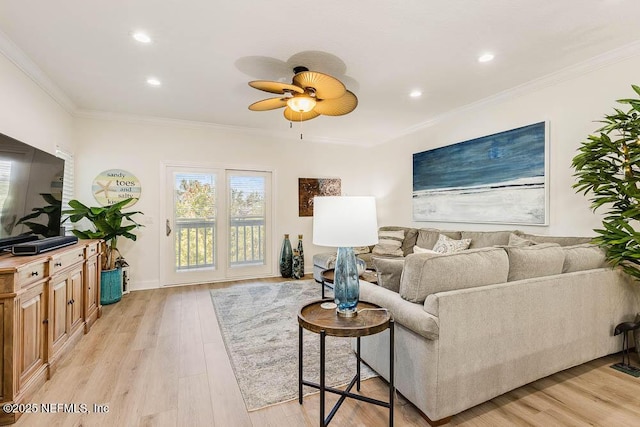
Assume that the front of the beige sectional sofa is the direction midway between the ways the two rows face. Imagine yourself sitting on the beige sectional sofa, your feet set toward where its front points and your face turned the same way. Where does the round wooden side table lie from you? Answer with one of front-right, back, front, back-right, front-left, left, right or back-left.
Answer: left

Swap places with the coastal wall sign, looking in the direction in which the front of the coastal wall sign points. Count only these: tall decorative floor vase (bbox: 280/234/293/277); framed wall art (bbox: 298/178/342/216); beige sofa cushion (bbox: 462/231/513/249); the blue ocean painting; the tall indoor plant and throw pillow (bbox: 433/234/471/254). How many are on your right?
0

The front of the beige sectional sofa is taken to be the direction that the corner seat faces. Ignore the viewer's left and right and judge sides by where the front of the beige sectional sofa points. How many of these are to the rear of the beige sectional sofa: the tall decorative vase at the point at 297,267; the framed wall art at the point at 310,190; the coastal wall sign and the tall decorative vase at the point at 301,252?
0

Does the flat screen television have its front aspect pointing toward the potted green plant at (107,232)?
no

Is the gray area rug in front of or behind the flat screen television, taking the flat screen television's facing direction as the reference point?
in front

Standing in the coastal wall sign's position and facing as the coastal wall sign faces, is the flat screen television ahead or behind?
ahead

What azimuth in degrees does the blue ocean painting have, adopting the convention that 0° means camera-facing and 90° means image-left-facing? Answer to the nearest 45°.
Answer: approximately 45°

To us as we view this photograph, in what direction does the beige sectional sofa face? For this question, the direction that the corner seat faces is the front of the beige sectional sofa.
facing away from the viewer and to the left of the viewer

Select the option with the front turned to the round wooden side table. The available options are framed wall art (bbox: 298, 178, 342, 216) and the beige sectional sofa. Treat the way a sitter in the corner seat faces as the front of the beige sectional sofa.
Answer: the framed wall art

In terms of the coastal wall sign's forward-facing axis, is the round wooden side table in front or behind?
in front

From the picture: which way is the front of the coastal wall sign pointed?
toward the camera

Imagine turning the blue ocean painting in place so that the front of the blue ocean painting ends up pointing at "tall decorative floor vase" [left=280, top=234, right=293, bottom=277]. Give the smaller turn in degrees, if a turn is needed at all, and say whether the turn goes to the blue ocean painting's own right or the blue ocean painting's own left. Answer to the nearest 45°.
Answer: approximately 45° to the blue ocean painting's own right

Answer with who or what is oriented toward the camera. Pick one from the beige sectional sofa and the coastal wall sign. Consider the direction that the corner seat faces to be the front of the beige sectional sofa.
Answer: the coastal wall sign

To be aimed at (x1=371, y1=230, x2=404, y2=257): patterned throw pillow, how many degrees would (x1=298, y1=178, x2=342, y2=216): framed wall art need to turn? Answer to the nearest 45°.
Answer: approximately 45° to its left

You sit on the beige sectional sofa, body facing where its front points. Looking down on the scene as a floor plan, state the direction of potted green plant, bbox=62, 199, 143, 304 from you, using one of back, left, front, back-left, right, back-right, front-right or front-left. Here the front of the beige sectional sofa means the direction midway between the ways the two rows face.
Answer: front-left

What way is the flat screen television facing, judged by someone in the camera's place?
facing the viewer and to the right of the viewer

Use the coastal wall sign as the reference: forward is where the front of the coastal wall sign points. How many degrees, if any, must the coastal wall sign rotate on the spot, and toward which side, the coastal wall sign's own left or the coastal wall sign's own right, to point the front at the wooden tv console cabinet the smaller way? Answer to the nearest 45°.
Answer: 0° — it already faces it

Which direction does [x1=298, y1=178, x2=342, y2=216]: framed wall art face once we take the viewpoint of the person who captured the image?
facing the viewer
